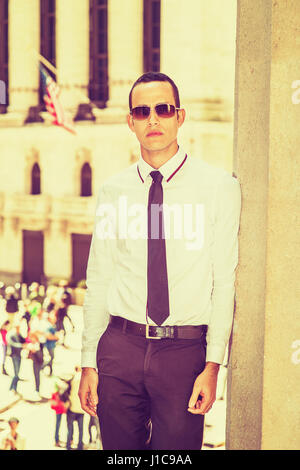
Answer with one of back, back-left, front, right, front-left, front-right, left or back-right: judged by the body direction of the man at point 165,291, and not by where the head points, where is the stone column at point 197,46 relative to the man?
back

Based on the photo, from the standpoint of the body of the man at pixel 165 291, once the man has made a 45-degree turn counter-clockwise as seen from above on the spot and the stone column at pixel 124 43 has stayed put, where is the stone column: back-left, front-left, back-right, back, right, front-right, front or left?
back-left

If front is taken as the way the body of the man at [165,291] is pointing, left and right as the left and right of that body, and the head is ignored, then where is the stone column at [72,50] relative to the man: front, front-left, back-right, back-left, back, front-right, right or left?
back

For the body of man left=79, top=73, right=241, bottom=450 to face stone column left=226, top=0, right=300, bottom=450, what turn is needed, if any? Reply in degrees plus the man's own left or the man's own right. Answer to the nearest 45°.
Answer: approximately 90° to the man's own left

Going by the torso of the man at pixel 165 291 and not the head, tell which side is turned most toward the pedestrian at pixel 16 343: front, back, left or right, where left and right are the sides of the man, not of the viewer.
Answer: back

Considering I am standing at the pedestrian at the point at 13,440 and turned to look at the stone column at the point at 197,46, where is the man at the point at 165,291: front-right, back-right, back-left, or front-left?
back-right

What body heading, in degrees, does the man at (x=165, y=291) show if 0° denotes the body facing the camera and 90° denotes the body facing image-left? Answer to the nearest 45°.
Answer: approximately 0°

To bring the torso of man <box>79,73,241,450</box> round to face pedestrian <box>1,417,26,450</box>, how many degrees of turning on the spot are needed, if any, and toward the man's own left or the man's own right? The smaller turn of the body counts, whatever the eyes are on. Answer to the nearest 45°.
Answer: approximately 180°

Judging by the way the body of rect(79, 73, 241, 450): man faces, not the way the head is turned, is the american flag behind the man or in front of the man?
behind

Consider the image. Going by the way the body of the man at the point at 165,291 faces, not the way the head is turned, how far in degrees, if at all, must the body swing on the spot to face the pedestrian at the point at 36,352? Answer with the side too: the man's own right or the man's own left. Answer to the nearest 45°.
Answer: approximately 180°
